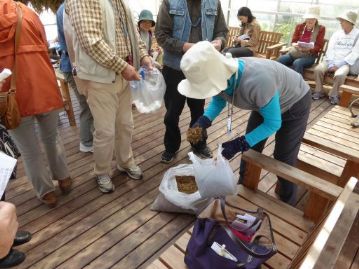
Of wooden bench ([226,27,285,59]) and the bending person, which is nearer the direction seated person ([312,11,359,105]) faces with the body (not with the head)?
the bending person

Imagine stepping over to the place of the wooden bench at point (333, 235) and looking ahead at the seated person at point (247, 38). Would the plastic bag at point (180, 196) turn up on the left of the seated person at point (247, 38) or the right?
left

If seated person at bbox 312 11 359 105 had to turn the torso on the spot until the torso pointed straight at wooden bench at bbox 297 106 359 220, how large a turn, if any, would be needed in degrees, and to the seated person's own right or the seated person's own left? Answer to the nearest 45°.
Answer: approximately 45° to the seated person's own left

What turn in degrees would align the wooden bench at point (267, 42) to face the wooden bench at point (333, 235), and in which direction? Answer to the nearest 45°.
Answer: approximately 45° to its left

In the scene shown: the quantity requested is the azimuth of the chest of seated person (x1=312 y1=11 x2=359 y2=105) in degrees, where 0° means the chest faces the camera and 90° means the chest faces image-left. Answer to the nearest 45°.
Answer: approximately 45°
